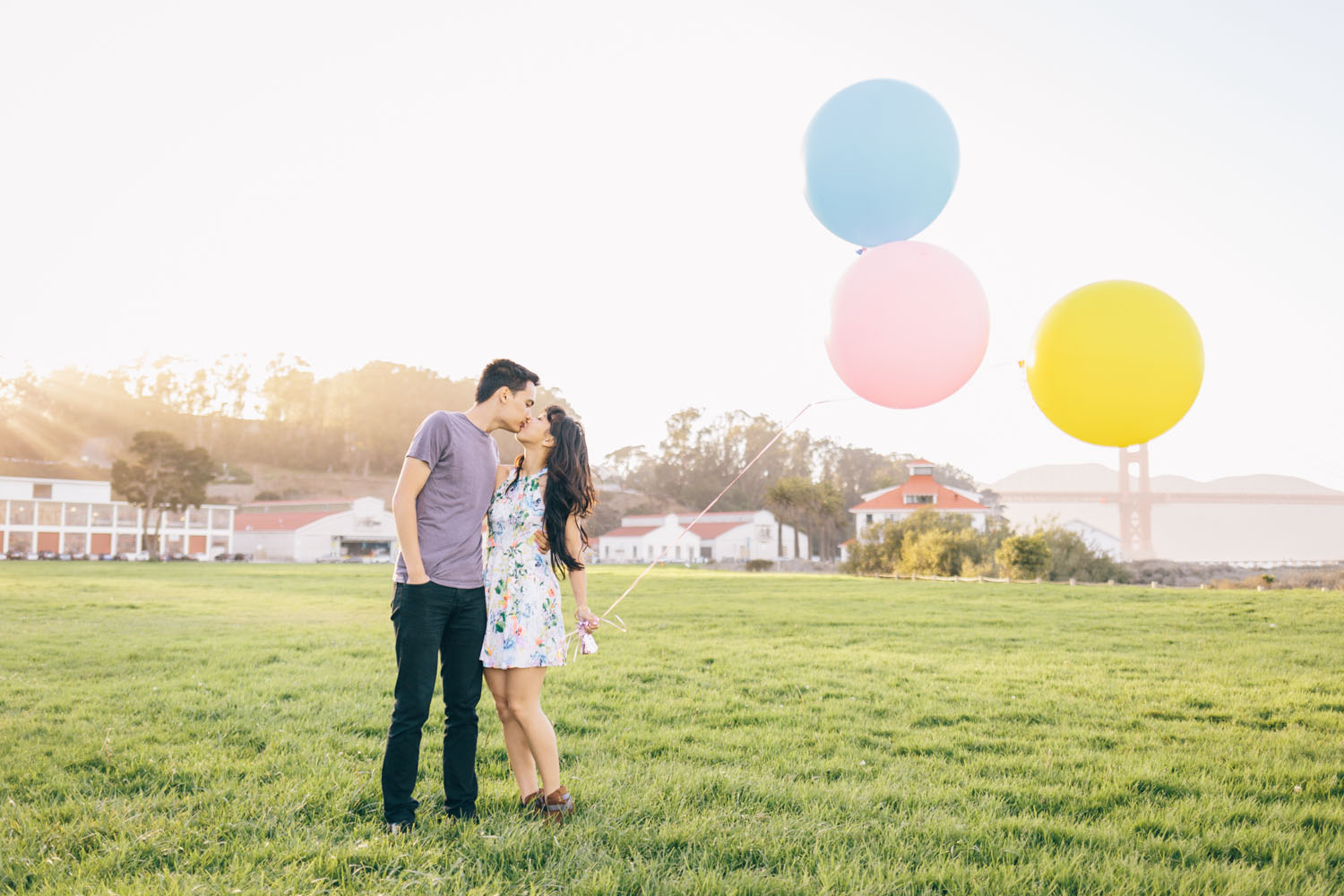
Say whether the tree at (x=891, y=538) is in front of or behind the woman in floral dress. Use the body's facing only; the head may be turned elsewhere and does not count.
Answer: behind

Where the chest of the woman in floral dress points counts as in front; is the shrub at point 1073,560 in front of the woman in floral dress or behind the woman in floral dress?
behind

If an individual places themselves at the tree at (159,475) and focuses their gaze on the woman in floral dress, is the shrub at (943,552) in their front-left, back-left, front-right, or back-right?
front-left

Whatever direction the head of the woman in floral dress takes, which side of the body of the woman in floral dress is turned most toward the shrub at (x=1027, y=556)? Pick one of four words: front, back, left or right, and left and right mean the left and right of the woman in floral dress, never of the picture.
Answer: back

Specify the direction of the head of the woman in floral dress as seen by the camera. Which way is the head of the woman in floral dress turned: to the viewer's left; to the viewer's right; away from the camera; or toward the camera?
to the viewer's left

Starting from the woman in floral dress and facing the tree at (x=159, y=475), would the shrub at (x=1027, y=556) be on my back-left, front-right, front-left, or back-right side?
front-right
